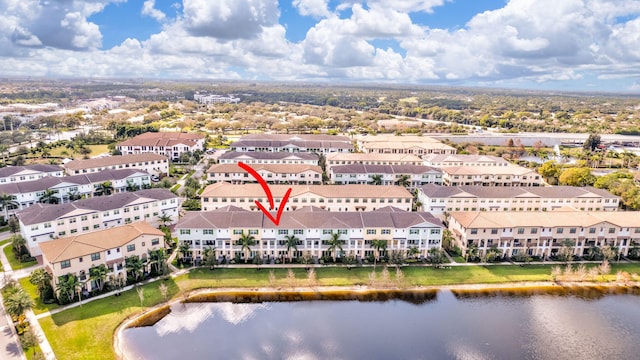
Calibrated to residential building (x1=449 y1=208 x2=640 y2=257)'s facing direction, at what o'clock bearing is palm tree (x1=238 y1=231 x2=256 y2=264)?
The palm tree is roughly at 2 o'clock from the residential building.

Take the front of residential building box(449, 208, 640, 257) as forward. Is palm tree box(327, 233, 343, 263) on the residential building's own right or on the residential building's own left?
on the residential building's own right

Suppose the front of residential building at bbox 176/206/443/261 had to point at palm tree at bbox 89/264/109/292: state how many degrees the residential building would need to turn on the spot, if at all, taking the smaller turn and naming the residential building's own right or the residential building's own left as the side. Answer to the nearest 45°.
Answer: approximately 45° to the residential building's own right

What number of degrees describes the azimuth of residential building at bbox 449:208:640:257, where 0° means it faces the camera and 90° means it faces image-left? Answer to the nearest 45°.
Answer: approximately 0°

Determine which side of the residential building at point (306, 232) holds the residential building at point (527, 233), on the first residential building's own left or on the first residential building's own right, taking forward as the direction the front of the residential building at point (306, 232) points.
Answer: on the first residential building's own left

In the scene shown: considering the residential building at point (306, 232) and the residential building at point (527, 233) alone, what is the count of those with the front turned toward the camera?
2

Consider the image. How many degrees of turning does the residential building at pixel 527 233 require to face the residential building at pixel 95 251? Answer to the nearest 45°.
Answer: approximately 45° to its right

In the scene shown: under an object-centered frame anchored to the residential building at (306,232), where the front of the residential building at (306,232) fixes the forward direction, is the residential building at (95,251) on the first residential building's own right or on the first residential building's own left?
on the first residential building's own right
